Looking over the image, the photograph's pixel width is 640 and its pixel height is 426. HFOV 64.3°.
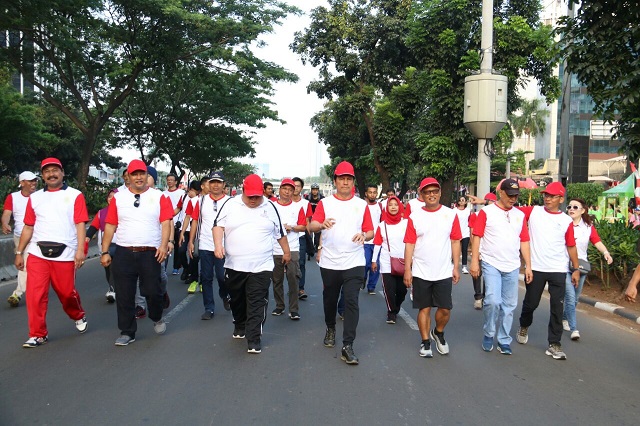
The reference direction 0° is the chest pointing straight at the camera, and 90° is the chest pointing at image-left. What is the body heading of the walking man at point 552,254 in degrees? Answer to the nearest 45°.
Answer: approximately 0°

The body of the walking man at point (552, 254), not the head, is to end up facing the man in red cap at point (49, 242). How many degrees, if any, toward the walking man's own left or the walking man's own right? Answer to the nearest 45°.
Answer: approximately 45° to the walking man's own right

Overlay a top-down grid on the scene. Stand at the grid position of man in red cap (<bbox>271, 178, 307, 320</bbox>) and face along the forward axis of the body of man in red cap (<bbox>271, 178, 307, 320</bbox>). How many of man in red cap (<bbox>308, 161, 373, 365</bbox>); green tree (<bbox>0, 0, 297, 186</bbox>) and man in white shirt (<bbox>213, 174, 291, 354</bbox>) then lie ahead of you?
2

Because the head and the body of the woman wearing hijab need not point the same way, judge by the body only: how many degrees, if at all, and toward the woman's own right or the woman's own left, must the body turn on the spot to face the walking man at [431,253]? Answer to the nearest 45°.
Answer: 0° — they already face them

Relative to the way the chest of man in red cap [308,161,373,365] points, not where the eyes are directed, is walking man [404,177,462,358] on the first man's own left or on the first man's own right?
on the first man's own left

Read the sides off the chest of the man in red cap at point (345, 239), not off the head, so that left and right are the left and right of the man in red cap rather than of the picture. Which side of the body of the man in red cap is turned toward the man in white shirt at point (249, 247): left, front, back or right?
right

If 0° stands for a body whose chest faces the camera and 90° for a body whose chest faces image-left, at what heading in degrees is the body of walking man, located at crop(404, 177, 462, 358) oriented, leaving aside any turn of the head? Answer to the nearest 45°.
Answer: approximately 0°
